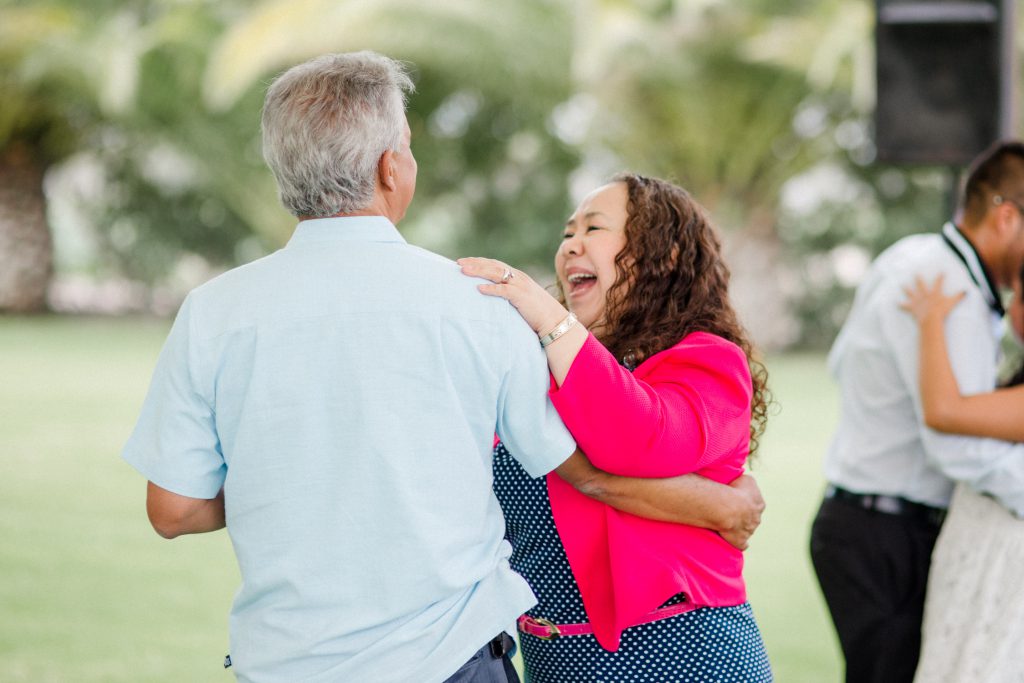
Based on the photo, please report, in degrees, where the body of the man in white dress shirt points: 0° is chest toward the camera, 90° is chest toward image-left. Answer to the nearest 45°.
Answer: approximately 270°

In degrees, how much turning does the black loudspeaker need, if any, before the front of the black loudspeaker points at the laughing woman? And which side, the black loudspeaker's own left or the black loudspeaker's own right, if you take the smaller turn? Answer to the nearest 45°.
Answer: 0° — it already faces them

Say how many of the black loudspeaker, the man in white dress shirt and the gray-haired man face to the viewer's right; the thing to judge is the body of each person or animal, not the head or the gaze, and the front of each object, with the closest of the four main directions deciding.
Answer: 1

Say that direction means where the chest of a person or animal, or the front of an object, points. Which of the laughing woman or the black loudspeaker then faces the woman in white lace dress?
the black loudspeaker

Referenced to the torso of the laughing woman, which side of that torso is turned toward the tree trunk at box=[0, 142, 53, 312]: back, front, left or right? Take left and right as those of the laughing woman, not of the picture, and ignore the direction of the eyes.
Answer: right

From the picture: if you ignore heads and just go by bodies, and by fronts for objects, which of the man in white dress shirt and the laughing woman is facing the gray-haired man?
the laughing woman

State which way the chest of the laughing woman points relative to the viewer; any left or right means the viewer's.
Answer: facing the viewer and to the left of the viewer

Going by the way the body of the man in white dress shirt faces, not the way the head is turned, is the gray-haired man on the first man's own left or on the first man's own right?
on the first man's own right

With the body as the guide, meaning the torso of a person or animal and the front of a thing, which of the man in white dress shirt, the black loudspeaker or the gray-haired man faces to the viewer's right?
the man in white dress shirt

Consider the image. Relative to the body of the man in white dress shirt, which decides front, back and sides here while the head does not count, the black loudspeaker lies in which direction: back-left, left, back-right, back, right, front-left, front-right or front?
left

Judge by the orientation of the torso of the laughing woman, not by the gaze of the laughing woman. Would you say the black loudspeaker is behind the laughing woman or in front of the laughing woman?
behind

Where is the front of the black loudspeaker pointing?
toward the camera

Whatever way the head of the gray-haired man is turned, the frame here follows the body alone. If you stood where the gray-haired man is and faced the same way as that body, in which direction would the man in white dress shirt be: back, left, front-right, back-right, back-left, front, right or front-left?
front-right

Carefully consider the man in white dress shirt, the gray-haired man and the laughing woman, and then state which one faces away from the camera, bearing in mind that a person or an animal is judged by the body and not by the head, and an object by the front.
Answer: the gray-haired man

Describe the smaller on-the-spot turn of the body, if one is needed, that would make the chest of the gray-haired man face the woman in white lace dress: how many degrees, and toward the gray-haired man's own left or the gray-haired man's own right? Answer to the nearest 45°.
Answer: approximately 45° to the gray-haired man's own right

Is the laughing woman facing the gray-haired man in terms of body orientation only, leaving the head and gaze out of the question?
yes

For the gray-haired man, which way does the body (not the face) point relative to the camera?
away from the camera

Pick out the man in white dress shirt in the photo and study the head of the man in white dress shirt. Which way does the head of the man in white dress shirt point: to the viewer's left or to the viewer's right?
to the viewer's right

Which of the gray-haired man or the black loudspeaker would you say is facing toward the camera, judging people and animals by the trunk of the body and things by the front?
the black loudspeaker

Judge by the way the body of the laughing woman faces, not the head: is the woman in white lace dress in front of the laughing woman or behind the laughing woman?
behind

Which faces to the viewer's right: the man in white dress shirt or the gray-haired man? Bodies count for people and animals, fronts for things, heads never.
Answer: the man in white dress shirt
